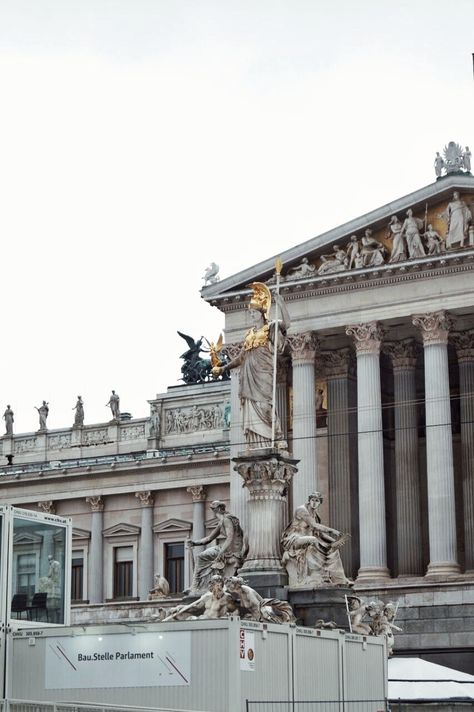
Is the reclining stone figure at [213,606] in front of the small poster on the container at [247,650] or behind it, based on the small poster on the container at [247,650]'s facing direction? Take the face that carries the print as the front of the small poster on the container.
behind

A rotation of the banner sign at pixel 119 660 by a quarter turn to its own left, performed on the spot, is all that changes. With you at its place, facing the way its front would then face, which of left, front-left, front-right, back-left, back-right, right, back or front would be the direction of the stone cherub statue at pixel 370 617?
front-left

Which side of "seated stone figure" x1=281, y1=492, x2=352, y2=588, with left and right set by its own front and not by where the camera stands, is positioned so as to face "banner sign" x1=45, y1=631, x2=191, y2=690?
right

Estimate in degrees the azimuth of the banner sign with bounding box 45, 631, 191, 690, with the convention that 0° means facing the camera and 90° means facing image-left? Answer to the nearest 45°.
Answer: approximately 0°

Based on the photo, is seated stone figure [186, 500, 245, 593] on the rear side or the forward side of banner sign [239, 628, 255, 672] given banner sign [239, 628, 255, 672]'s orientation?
on the rear side

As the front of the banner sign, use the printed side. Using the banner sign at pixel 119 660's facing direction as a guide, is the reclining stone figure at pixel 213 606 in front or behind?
behind

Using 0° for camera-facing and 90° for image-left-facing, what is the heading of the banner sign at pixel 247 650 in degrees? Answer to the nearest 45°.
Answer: approximately 315°

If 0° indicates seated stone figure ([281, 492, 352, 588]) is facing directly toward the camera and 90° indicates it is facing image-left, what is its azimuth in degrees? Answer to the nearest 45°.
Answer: approximately 315°

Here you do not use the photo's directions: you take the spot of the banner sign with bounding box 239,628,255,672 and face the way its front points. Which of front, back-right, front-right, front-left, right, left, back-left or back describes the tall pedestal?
back-left
